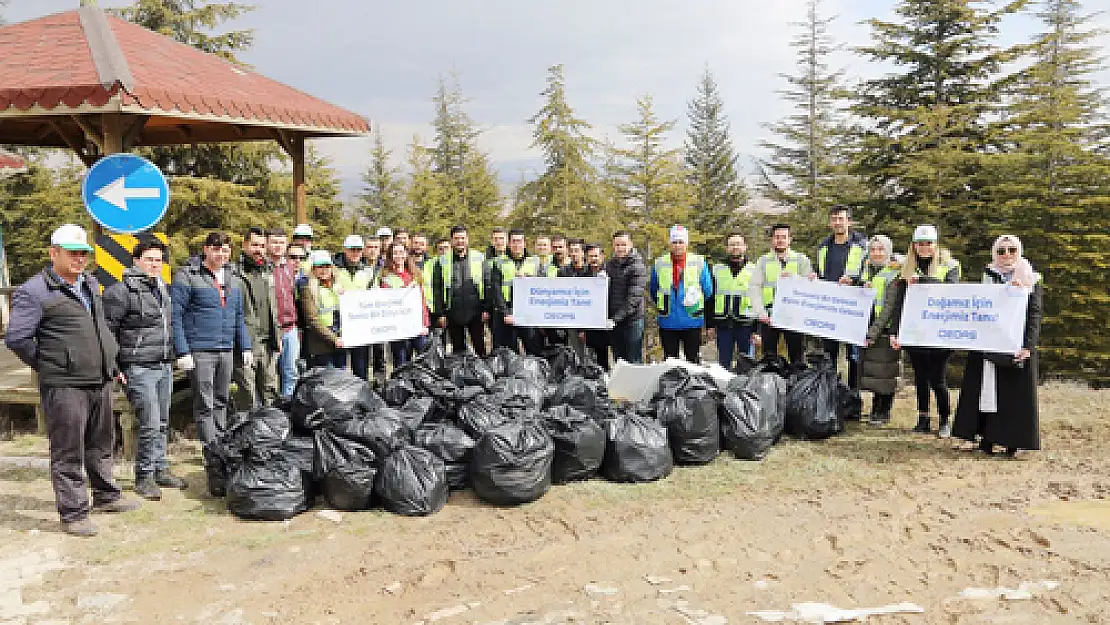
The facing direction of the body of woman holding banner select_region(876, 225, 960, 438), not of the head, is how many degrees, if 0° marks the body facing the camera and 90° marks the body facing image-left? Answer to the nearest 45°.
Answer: approximately 0°

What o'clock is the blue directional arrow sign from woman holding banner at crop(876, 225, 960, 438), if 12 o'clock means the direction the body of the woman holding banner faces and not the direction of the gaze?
The blue directional arrow sign is roughly at 2 o'clock from the woman holding banner.

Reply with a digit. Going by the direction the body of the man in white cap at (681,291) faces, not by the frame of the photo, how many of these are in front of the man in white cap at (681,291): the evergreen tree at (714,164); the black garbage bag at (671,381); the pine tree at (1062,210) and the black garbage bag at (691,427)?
2

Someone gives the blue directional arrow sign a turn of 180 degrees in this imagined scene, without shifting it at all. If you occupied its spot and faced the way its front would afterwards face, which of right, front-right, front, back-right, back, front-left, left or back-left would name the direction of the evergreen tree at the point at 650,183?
front-right

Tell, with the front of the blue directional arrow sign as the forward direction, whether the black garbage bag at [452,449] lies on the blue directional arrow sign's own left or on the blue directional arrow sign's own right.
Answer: on the blue directional arrow sign's own left

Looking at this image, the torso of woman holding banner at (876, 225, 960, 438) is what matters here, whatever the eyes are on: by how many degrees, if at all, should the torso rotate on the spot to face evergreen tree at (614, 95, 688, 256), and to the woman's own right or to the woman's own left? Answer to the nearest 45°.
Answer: approximately 135° to the woman's own right
